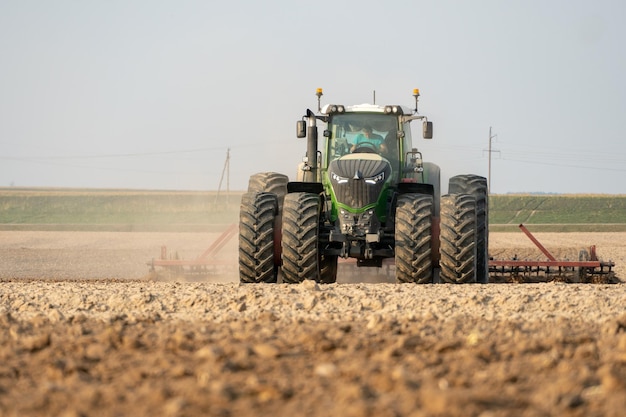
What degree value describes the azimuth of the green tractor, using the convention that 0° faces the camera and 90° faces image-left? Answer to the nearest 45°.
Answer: approximately 0°
